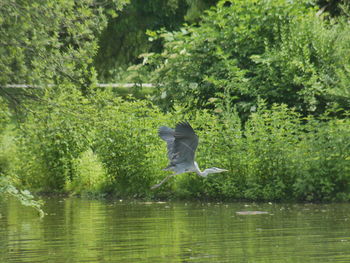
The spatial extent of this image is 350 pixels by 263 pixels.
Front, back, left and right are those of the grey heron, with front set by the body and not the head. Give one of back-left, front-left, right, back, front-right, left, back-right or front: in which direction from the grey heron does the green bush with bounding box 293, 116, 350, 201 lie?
front-left

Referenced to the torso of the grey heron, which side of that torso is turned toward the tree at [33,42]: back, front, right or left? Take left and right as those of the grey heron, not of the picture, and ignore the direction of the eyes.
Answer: back

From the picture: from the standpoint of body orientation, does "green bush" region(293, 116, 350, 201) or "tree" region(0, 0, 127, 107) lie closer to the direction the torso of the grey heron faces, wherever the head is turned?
the green bush

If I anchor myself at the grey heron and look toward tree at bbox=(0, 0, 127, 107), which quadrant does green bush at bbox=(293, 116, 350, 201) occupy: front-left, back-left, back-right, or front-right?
back-right

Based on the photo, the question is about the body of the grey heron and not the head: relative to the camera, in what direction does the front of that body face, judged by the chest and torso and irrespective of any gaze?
to the viewer's right
